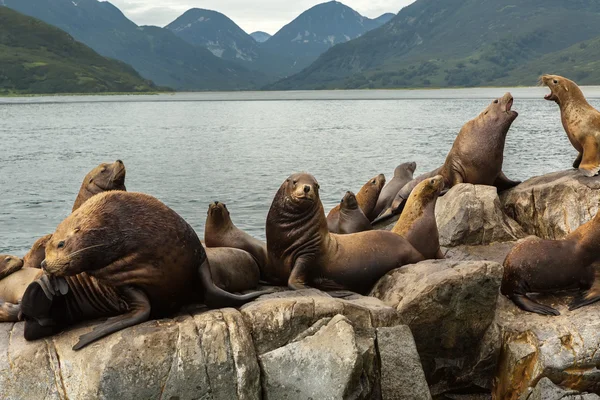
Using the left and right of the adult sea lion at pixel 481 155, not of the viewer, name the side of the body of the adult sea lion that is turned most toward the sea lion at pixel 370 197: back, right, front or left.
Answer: back

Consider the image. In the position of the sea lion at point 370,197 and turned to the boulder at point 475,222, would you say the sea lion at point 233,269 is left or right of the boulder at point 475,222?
right

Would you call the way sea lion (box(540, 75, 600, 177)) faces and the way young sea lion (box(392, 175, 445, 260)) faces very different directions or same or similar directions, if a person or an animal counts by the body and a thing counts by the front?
very different directions

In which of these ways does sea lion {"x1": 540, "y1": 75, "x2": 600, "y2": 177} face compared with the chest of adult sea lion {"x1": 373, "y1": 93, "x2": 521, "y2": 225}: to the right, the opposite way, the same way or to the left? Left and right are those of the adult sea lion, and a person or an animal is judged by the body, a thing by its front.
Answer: the opposite way

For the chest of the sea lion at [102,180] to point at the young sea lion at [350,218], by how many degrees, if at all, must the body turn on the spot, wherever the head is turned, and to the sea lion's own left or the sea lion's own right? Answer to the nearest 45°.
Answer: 0° — it already faces it

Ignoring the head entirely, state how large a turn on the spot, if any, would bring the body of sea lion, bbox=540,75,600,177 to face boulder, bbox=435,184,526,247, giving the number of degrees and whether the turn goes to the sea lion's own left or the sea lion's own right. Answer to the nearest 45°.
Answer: approximately 45° to the sea lion's own left

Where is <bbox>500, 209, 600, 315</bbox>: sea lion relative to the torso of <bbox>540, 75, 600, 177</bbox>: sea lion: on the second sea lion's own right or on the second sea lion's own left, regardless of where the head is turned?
on the second sea lion's own left

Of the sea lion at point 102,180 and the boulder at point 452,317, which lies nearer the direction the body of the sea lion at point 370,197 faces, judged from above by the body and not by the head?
the boulder

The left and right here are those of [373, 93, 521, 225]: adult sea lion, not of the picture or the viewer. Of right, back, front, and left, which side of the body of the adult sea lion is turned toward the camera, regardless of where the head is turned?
right
